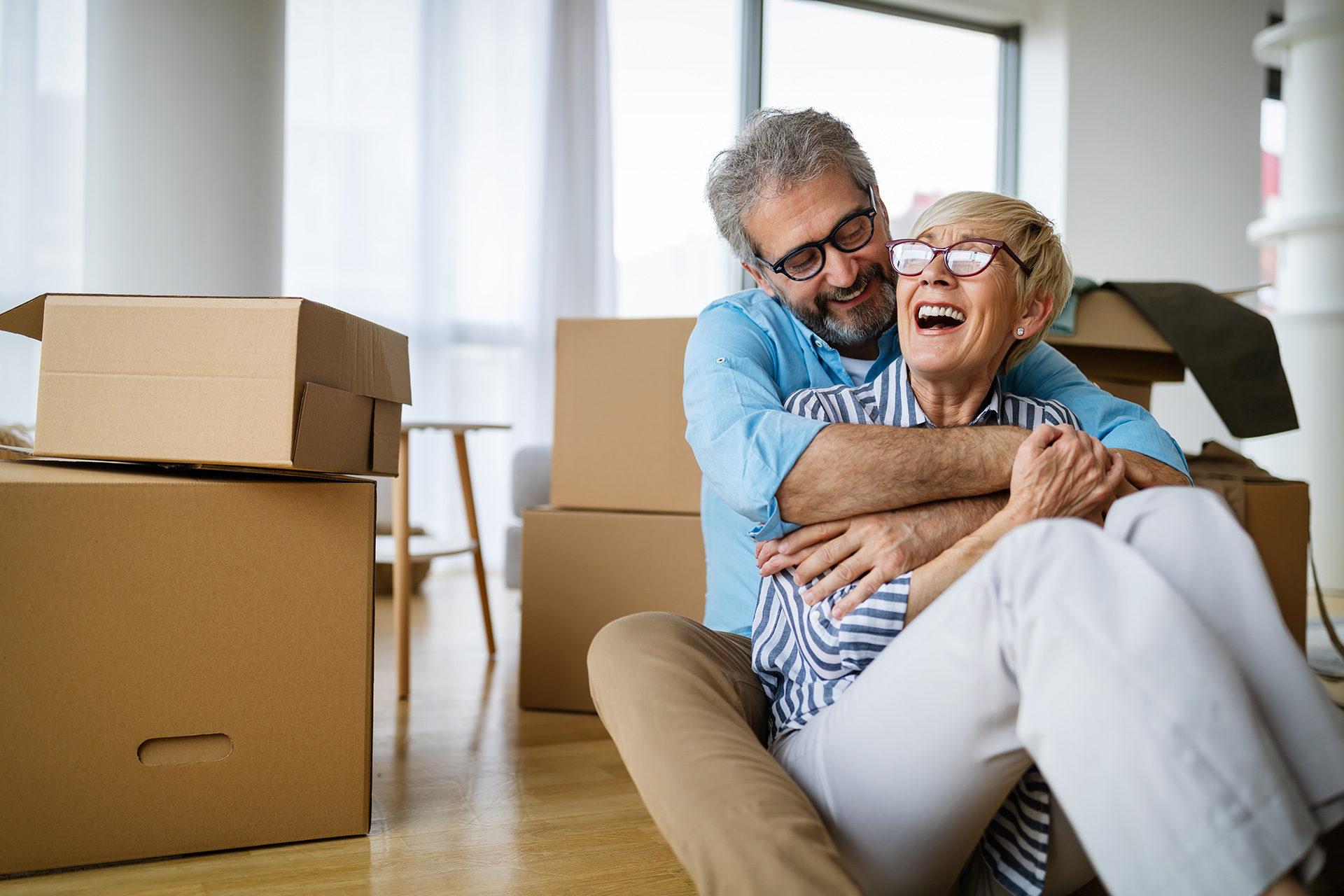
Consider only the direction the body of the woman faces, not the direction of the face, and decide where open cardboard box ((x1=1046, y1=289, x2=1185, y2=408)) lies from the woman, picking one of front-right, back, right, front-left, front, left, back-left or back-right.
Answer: back-left

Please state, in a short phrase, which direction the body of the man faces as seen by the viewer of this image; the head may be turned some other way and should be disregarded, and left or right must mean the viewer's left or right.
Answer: facing the viewer and to the right of the viewer

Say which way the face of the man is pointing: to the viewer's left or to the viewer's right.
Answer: to the viewer's right

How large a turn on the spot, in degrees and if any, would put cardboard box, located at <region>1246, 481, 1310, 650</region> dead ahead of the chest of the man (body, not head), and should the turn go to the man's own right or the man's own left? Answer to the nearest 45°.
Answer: approximately 90° to the man's own left

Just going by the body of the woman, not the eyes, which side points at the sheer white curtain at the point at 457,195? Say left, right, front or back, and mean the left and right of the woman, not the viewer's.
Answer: back

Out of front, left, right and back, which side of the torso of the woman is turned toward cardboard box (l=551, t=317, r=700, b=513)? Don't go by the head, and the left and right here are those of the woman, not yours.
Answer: back

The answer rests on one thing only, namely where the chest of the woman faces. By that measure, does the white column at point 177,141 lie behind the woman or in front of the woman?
behind

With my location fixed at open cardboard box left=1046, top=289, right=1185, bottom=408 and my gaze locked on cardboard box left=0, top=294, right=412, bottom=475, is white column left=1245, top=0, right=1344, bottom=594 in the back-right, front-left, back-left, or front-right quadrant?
back-right

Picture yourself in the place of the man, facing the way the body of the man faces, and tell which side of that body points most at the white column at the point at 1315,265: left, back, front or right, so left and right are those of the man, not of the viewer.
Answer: left
